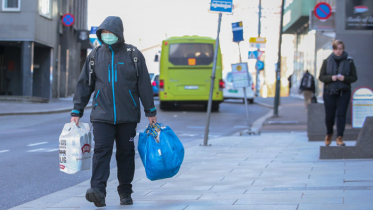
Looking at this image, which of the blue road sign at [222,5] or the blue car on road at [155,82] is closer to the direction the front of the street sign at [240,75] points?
the blue road sign

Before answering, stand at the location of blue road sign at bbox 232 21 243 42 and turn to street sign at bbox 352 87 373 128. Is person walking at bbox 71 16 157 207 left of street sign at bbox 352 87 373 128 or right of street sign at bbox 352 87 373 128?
right

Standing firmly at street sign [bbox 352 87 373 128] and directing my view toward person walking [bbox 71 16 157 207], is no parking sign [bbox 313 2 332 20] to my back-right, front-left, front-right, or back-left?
back-right

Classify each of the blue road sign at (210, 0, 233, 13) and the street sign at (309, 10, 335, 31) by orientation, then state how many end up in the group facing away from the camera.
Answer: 0

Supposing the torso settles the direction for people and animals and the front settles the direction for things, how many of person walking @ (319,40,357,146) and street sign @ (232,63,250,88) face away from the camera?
0

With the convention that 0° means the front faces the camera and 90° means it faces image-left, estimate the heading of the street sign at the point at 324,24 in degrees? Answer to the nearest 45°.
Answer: approximately 0°
